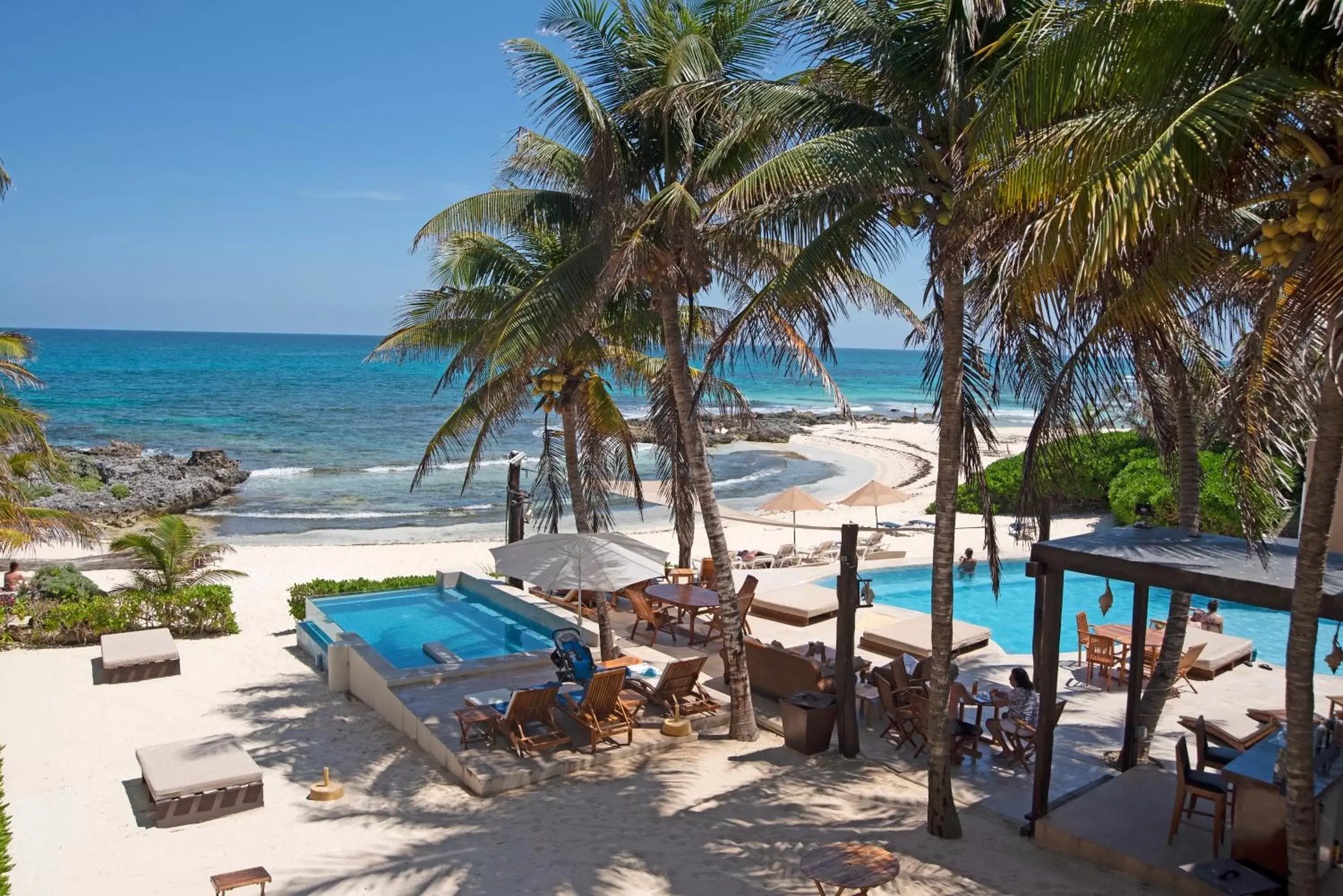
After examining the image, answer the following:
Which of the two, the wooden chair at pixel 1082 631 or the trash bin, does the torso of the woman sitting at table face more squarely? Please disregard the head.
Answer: the trash bin

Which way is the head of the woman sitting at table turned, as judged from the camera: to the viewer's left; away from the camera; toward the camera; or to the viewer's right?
to the viewer's left

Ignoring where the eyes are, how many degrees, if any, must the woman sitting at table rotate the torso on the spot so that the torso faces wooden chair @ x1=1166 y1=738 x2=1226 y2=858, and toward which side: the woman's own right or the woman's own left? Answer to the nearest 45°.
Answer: approximately 135° to the woman's own left

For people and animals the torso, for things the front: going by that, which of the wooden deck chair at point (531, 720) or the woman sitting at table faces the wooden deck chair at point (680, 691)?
the woman sitting at table

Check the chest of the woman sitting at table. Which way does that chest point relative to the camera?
to the viewer's left

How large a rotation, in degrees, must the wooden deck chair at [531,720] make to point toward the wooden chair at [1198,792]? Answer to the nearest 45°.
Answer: approximately 180°
